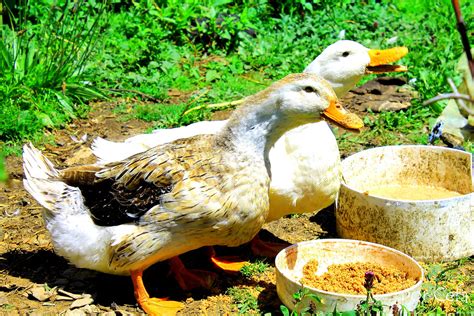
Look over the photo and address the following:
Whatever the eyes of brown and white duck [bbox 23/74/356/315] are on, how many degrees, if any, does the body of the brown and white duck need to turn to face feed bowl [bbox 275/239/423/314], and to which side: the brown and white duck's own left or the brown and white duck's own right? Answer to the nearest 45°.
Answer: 0° — it already faces it

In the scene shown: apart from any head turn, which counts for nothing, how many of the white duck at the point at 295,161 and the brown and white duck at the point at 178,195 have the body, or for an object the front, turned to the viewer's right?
2

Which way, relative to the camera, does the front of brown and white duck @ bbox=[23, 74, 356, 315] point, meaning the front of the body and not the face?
to the viewer's right

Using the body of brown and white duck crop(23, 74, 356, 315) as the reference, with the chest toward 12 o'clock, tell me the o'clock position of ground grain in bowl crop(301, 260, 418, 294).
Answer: The ground grain in bowl is roughly at 12 o'clock from the brown and white duck.

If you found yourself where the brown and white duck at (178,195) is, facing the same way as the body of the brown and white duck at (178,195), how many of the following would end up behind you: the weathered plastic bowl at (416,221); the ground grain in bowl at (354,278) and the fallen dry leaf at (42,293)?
1

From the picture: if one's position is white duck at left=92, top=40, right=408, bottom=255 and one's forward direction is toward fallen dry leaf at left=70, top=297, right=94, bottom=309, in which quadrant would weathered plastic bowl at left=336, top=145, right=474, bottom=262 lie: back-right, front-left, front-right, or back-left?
back-left

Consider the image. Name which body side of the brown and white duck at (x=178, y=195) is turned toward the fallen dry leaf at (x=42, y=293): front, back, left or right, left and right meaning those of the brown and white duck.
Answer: back

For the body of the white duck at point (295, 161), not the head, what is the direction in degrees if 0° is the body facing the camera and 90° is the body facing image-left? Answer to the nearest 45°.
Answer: approximately 270°

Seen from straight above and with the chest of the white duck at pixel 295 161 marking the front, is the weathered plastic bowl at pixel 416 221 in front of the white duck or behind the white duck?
in front

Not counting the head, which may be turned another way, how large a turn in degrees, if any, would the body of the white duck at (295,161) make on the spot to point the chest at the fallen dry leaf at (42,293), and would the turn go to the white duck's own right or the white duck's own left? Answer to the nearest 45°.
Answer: approximately 180°

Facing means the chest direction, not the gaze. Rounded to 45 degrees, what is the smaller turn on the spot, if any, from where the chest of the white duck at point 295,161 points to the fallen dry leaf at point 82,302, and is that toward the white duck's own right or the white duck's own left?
approximately 135° to the white duck's own right

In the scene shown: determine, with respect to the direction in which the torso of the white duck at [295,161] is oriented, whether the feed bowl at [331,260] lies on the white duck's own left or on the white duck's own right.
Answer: on the white duck's own right
